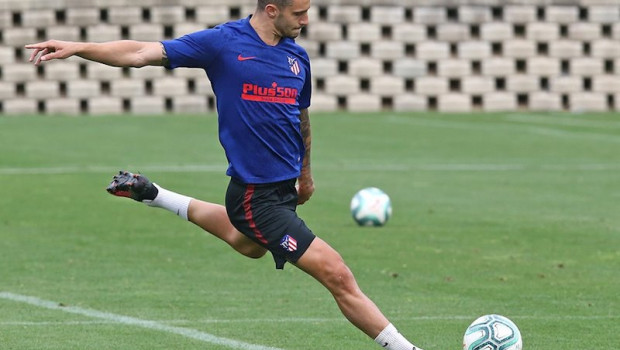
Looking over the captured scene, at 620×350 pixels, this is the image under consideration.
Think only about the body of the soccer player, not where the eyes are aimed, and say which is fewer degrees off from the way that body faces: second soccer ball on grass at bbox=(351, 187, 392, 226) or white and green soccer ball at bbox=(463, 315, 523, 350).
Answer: the white and green soccer ball

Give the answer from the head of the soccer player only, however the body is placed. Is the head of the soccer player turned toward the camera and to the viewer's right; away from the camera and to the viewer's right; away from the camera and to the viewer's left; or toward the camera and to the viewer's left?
toward the camera and to the viewer's right

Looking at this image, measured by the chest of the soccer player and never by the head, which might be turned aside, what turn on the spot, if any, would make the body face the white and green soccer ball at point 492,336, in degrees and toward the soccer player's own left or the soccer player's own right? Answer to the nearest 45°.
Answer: approximately 45° to the soccer player's own left

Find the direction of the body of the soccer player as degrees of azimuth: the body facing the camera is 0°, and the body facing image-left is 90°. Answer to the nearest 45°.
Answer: approximately 315°

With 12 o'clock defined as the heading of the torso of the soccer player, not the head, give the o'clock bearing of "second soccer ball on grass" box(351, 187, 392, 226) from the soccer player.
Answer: The second soccer ball on grass is roughly at 8 o'clock from the soccer player.
